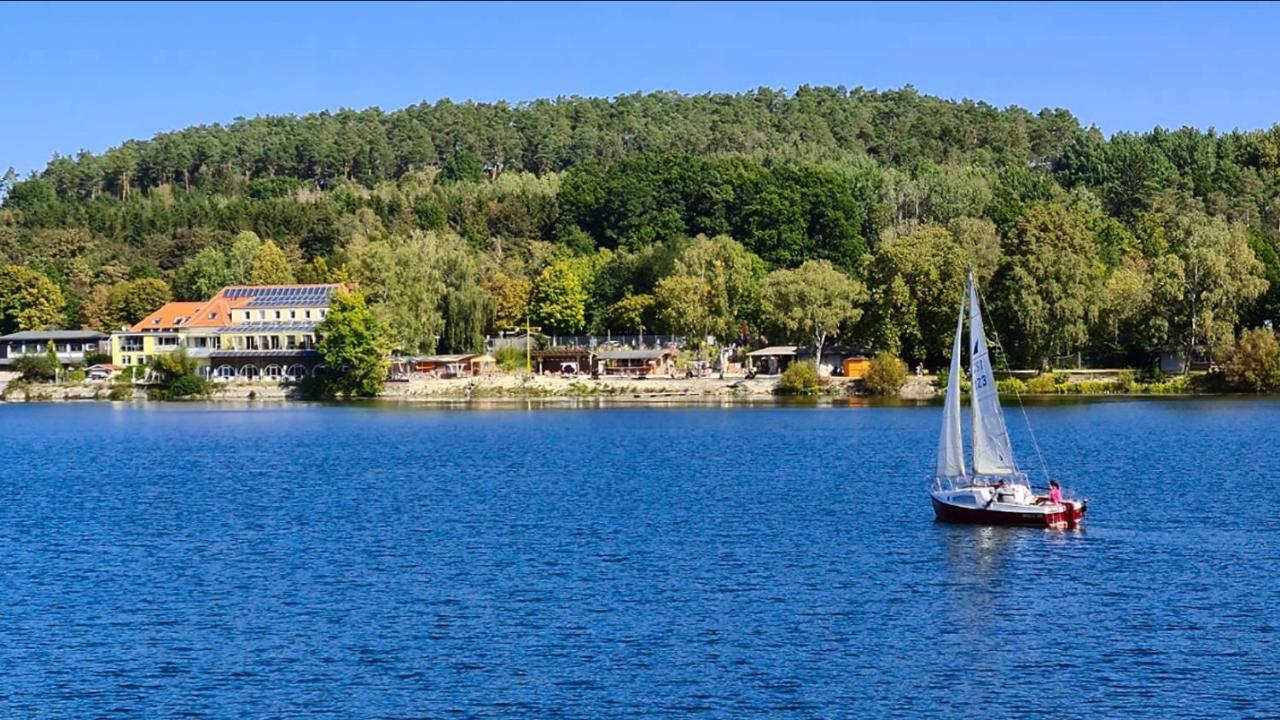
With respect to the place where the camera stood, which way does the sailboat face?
facing away from the viewer and to the left of the viewer
